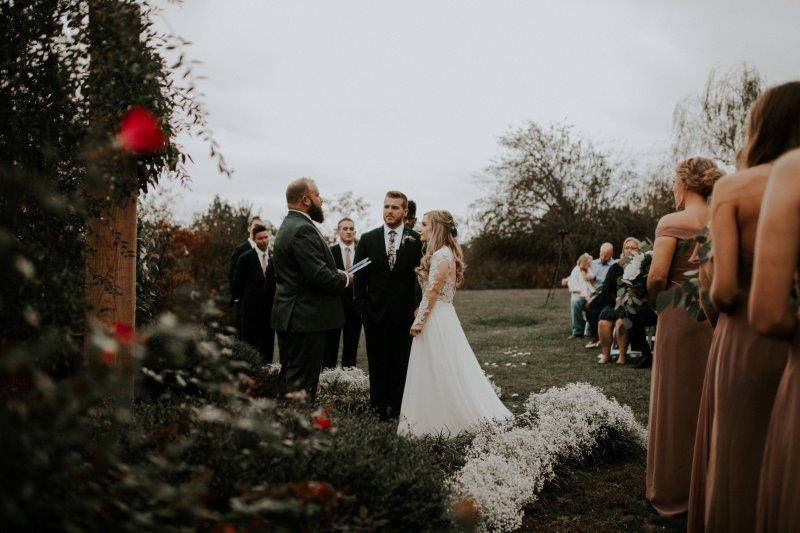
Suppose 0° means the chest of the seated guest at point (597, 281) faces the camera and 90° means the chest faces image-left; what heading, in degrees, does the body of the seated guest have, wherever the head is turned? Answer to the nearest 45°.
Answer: approximately 45°

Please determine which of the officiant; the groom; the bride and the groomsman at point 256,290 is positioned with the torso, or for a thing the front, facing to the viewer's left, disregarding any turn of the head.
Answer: the bride

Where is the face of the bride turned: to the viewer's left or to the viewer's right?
to the viewer's left

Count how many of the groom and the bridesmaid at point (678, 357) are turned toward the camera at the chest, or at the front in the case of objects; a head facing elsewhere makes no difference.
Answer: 1

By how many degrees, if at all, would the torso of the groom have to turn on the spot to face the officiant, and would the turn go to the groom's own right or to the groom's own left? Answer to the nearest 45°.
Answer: approximately 45° to the groom's own right

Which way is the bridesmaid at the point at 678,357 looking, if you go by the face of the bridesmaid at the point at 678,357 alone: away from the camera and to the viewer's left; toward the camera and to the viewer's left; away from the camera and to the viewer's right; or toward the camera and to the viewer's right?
away from the camera and to the viewer's left

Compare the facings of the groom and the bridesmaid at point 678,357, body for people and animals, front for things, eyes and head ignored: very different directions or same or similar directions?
very different directions

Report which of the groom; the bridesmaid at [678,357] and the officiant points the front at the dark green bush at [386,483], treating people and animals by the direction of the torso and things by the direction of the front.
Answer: the groom

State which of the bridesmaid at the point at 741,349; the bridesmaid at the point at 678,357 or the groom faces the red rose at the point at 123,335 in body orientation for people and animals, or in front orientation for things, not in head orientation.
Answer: the groom

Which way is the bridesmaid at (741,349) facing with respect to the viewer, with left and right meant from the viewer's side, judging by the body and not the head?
facing away from the viewer and to the left of the viewer

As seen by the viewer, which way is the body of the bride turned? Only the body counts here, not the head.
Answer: to the viewer's left
